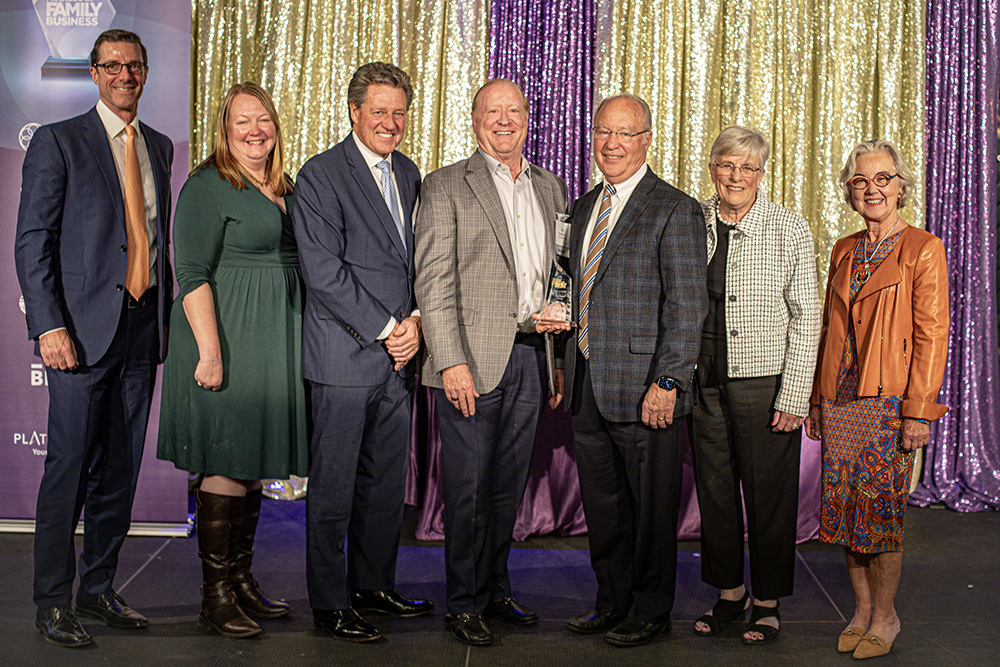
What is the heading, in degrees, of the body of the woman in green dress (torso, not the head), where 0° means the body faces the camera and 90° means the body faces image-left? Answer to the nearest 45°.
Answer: approximately 315°

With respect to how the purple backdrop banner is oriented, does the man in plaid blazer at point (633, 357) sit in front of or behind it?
in front

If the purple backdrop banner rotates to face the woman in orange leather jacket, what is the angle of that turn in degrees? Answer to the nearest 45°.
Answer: approximately 45° to its left

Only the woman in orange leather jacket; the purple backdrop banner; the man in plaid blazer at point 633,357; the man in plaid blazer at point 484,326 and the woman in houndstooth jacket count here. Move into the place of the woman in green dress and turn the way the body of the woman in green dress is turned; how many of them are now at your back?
1

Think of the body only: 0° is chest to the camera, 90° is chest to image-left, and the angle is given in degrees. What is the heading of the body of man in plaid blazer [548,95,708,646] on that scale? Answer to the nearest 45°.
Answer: approximately 45°

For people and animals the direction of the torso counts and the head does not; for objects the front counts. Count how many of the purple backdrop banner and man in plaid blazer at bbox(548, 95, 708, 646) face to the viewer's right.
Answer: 0

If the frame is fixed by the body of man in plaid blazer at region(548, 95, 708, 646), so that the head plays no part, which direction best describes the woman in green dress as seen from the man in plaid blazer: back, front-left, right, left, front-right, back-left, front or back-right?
front-right

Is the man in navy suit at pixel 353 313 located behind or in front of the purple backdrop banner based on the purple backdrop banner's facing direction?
in front

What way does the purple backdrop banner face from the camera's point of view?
toward the camera
